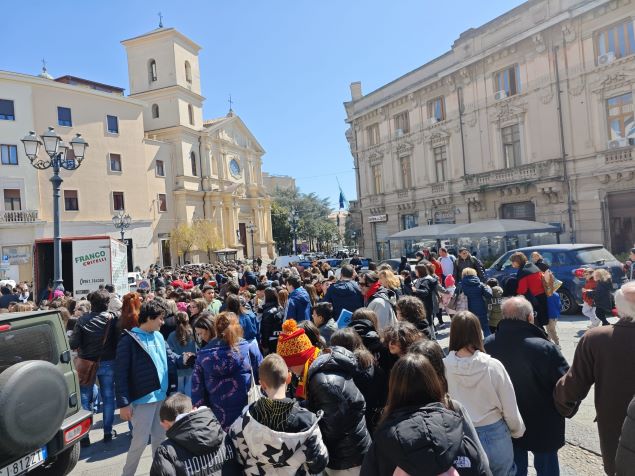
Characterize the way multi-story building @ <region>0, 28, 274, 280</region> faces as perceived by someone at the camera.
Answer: facing the viewer and to the right of the viewer

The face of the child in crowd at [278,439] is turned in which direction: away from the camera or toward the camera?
away from the camera

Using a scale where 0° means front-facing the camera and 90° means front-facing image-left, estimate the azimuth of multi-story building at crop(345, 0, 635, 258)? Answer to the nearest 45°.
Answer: approximately 45°

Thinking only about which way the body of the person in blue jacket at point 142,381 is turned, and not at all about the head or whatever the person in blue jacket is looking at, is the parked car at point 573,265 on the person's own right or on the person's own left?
on the person's own left

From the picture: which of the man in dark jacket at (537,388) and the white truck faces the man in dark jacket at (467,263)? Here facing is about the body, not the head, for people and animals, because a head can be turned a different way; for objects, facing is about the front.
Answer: the man in dark jacket at (537,388)

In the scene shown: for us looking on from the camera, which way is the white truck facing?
facing away from the viewer and to the right of the viewer

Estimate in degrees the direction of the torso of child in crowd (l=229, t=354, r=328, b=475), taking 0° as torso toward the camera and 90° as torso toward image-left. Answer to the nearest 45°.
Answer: approximately 180°

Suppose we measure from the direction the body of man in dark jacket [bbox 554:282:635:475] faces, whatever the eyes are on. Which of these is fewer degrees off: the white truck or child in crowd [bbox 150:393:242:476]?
the white truck

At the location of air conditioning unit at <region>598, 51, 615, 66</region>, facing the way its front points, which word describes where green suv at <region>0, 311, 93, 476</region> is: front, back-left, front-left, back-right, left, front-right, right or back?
front-left
